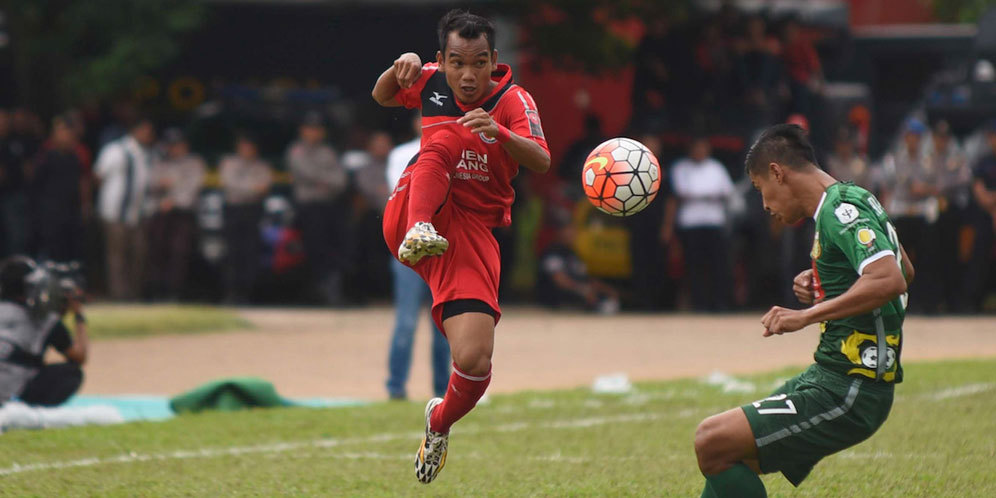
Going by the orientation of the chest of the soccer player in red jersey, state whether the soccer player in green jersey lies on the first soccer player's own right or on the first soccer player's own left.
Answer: on the first soccer player's own left

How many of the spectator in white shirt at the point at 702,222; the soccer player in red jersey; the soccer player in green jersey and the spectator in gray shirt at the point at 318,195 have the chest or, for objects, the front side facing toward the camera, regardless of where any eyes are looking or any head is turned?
3

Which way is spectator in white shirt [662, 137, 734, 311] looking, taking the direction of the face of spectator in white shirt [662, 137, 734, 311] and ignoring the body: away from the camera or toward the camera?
toward the camera

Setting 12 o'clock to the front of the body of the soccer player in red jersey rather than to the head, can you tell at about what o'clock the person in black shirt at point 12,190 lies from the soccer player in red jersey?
The person in black shirt is roughly at 5 o'clock from the soccer player in red jersey.

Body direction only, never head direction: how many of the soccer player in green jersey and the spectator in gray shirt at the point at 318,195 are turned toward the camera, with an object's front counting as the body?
1

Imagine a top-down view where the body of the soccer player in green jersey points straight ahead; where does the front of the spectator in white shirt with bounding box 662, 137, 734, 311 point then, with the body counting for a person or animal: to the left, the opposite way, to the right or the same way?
to the left

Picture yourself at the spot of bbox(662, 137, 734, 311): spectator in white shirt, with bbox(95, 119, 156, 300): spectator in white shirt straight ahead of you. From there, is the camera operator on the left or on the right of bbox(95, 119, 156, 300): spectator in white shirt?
left

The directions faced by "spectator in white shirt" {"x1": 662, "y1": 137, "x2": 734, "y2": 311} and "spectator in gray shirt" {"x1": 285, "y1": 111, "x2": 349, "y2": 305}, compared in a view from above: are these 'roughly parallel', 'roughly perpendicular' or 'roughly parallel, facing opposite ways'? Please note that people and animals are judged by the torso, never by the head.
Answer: roughly parallel

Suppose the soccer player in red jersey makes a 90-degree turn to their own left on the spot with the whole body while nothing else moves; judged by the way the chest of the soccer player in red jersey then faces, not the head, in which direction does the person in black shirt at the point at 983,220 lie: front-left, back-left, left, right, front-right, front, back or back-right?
front-left

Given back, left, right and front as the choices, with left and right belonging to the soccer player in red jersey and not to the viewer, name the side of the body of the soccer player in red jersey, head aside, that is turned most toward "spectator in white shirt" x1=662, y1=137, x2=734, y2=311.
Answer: back

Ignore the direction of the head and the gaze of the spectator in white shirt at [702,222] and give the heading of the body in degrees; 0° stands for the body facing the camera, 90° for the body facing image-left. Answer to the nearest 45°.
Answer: approximately 0°

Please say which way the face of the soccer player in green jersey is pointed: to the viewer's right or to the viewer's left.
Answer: to the viewer's left

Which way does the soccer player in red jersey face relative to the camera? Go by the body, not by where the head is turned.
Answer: toward the camera

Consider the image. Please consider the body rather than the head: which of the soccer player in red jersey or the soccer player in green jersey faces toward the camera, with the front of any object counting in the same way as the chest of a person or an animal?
the soccer player in red jersey

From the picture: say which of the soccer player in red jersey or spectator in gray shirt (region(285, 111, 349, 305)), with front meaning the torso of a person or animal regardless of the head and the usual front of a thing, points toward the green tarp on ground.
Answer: the spectator in gray shirt

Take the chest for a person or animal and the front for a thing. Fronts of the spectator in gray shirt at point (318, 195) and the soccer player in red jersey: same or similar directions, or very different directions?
same or similar directions

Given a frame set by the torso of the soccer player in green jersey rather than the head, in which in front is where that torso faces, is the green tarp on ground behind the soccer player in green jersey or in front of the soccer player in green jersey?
in front
